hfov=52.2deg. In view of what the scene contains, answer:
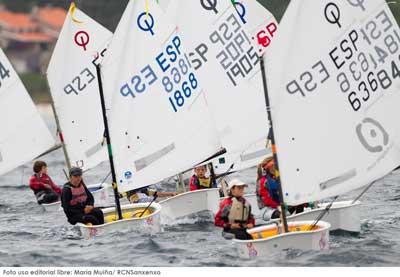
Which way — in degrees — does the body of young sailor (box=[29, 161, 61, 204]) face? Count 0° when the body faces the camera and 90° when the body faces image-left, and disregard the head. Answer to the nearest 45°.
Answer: approximately 315°

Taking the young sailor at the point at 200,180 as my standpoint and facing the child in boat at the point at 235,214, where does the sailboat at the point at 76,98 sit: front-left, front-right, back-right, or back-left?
back-right

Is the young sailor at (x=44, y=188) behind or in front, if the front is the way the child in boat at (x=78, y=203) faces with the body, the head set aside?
behind

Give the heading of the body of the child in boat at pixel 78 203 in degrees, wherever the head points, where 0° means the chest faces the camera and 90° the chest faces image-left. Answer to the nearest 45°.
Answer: approximately 315°
